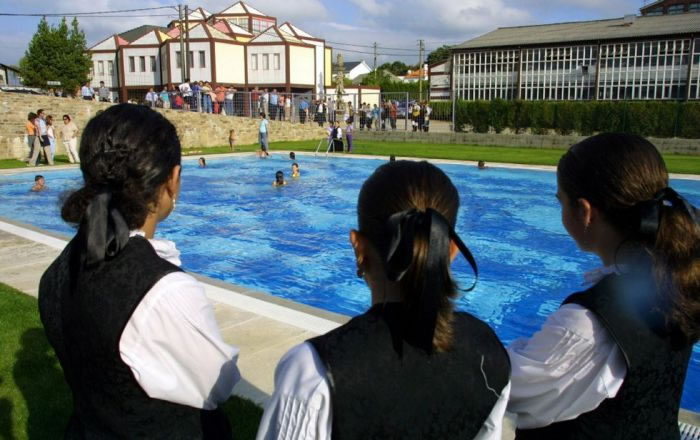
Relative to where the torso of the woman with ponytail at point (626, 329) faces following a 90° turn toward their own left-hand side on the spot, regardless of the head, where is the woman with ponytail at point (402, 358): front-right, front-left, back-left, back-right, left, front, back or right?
front

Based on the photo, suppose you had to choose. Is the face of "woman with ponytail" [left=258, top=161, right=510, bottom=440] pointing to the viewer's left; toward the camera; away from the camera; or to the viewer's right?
away from the camera

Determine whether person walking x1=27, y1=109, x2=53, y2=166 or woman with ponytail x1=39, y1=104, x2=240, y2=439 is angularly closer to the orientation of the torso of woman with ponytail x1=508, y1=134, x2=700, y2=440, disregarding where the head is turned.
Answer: the person walking

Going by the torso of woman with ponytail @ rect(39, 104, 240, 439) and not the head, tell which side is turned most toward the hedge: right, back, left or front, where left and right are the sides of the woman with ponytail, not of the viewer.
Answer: front

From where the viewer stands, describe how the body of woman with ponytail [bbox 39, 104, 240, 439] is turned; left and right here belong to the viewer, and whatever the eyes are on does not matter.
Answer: facing away from the viewer and to the right of the viewer

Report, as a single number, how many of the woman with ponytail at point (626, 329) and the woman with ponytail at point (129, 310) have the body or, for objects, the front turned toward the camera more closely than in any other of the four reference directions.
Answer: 0

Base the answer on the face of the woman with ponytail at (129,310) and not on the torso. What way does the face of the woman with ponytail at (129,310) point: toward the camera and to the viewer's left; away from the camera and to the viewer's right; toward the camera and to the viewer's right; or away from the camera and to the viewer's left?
away from the camera and to the viewer's right

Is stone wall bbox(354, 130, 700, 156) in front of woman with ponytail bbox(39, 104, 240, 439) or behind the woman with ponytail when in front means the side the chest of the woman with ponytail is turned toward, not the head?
in front

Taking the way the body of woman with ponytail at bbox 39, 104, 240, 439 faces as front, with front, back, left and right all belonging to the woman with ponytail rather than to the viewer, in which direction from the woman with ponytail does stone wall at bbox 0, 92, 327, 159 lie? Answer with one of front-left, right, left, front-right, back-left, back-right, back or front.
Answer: front-left

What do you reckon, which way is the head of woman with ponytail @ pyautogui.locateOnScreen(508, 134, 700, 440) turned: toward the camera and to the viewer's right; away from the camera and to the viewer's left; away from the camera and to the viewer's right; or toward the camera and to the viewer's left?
away from the camera and to the viewer's left

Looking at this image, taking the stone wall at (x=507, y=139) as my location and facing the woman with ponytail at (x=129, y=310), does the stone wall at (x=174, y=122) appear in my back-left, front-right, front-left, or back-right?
front-right

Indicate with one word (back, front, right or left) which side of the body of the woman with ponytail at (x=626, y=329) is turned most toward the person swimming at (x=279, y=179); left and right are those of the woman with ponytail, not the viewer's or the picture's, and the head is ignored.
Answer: front

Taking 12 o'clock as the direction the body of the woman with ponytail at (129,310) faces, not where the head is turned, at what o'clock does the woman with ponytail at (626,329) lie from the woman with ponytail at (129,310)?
the woman with ponytail at (626,329) is roughly at 2 o'clock from the woman with ponytail at (129,310).

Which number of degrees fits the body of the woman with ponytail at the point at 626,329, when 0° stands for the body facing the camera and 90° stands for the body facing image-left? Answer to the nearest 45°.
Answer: approximately 135°

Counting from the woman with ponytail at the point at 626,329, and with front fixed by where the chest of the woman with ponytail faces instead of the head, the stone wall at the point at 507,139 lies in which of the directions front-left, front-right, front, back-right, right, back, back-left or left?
front-right
